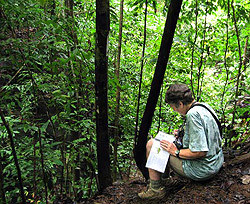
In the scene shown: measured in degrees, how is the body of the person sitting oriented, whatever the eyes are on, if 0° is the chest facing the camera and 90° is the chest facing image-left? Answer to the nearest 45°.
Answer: approximately 90°

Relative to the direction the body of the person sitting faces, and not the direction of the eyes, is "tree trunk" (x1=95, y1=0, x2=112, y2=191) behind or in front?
in front
